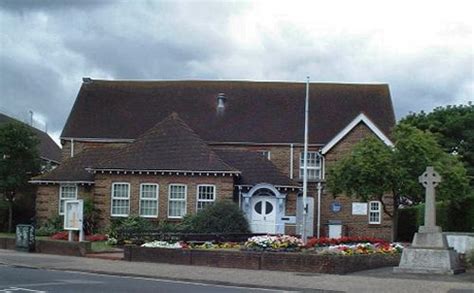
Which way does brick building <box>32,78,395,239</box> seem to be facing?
toward the camera

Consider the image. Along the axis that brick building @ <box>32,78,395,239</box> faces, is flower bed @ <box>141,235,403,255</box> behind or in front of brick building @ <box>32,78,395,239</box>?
in front

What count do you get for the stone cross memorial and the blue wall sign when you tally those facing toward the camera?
2

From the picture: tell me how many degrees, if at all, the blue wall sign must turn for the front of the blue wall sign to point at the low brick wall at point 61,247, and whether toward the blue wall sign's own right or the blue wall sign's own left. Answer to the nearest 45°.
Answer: approximately 45° to the blue wall sign's own right

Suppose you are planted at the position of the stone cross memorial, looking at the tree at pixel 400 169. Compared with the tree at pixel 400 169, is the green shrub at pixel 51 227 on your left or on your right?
left

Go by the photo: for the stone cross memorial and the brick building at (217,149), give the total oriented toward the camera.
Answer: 2

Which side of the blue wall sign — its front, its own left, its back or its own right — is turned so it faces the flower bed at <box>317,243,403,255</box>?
front

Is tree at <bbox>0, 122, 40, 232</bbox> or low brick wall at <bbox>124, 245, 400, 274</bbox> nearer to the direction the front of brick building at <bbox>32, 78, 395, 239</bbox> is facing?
the low brick wall

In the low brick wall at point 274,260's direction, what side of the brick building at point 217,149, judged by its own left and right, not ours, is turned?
front

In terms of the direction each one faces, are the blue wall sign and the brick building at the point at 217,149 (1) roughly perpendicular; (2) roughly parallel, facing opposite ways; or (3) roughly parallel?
roughly parallel

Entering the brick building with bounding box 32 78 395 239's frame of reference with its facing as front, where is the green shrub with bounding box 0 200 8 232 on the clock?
The green shrub is roughly at 3 o'clock from the brick building.

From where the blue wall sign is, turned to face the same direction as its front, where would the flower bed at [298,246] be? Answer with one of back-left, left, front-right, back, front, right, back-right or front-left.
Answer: front

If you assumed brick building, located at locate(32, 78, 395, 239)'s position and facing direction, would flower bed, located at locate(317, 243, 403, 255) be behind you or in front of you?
in front

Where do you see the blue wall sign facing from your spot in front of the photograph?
facing the viewer

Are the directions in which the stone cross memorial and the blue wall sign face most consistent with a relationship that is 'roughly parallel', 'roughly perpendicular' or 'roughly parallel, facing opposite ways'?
roughly parallel
